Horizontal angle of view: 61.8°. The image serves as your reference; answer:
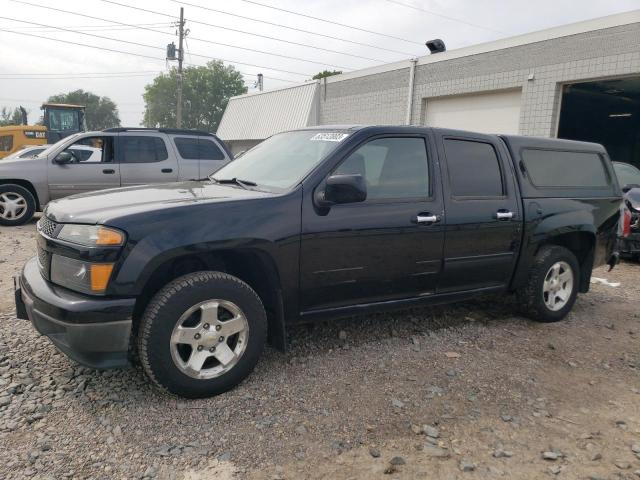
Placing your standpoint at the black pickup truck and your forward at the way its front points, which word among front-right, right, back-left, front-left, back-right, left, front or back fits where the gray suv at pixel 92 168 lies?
right

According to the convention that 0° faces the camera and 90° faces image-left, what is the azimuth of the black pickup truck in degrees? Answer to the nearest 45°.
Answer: approximately 45°

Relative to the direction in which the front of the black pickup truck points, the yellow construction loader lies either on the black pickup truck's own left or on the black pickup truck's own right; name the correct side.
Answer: on the black pickup truck's own right
